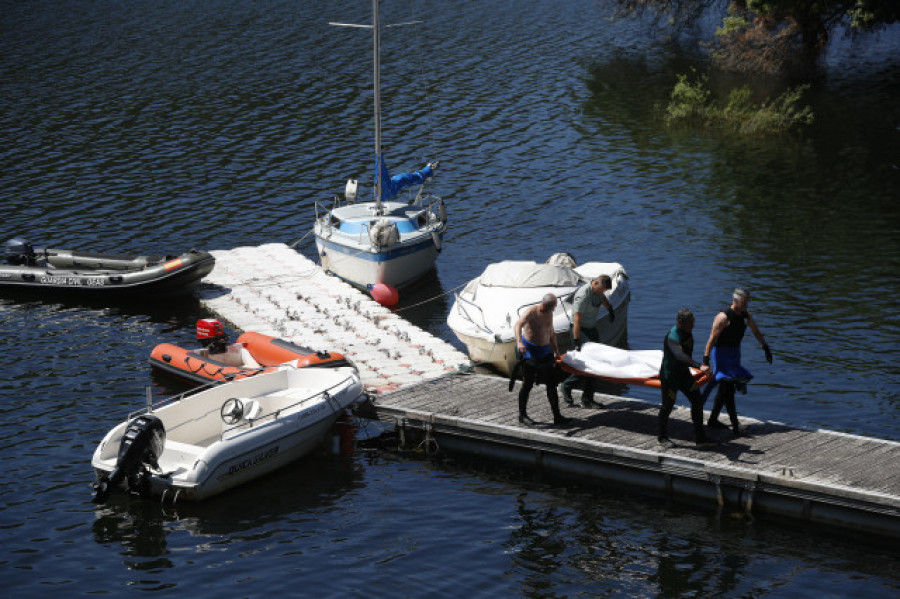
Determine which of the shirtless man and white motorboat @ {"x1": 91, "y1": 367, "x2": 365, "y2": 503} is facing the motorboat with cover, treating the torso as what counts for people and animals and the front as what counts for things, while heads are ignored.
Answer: the white motorboat

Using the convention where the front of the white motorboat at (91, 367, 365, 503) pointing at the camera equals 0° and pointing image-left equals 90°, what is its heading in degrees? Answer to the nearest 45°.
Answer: approximately 225°

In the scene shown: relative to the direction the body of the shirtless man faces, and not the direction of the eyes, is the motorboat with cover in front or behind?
behind

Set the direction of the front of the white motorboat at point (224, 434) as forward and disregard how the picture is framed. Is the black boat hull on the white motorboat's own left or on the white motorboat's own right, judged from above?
on the white motorboat's own left

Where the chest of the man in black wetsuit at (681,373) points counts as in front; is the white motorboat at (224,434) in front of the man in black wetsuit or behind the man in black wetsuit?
behind

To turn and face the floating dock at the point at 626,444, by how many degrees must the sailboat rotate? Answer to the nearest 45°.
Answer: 0° — it already faces it

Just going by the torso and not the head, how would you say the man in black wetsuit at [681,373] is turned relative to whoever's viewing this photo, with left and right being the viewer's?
facing to the right of the viewer
